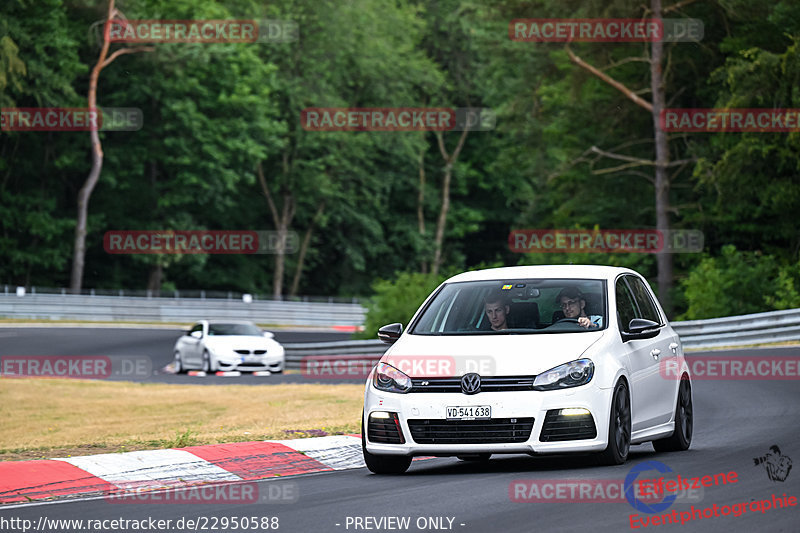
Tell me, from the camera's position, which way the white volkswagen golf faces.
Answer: facing the viewer and to the left of the viewer

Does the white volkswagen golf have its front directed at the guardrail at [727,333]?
no

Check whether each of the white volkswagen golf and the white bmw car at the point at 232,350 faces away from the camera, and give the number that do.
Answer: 0

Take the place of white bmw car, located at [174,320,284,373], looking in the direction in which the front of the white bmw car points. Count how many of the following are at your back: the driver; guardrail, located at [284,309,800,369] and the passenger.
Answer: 0

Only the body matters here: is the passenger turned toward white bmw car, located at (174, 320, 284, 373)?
no

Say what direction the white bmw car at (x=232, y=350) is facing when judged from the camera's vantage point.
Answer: facing the viewer and to the right of the viewer

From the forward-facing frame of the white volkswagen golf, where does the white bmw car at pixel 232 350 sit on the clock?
The white bmw car is roughly at 4 o'clock from the white volkswagen golf.
